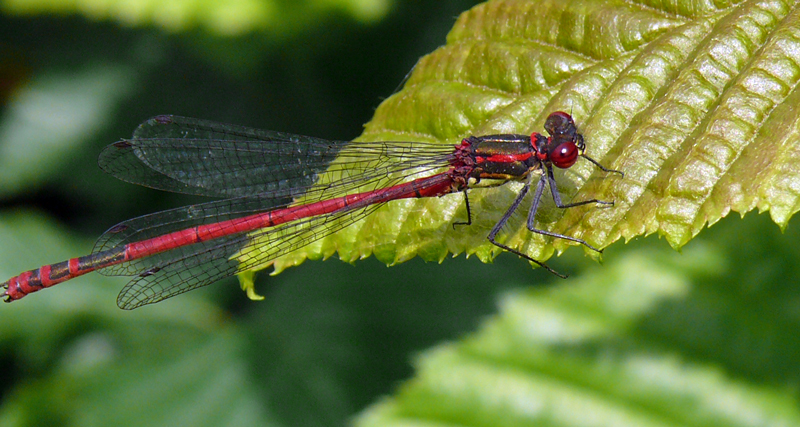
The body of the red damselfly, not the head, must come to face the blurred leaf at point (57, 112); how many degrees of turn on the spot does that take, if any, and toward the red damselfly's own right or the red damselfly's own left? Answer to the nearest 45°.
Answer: approximately 135° to the red damselfly's own left

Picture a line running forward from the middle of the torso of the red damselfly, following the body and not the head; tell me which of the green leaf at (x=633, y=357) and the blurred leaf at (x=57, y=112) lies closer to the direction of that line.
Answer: the green leaf

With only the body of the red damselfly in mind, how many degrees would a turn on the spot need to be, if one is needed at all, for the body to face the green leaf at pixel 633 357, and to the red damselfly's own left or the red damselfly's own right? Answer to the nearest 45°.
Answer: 0° — it already faces it

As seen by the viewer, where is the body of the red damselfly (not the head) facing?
to the viewer's right

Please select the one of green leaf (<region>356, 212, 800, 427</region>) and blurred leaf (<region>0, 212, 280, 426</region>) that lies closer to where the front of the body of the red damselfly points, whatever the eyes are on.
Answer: the green leaf
